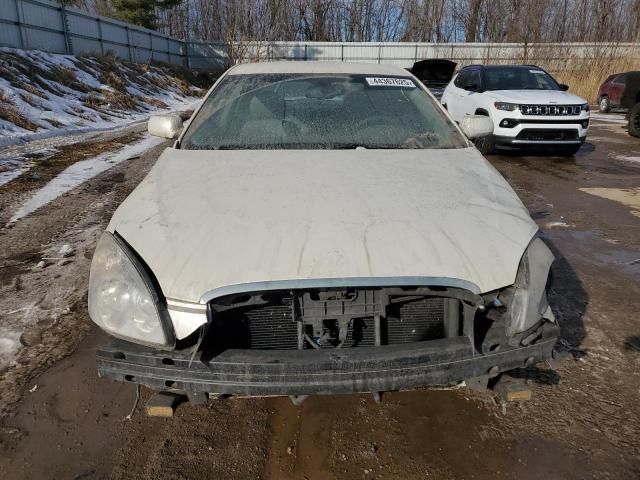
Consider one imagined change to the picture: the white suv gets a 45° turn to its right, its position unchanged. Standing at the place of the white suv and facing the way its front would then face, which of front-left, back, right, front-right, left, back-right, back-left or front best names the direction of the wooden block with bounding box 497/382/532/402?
front

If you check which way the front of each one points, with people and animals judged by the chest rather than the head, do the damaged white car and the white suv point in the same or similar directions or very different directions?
same or similar directions

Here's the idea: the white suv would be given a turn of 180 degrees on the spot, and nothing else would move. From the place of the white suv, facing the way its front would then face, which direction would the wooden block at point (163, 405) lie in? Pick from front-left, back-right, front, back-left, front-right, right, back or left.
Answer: back-left

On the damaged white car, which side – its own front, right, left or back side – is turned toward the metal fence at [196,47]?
back

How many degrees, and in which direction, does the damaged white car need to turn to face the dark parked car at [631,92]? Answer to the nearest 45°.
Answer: approximately 135° to its left

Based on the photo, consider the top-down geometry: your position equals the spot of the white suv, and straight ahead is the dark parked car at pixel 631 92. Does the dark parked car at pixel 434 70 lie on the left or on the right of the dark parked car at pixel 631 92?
left

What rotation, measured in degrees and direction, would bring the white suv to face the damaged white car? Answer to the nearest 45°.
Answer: approximately 45° to its right

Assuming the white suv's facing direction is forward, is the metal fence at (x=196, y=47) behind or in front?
behind

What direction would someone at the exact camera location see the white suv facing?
facing the viewer and to the right of the viewer

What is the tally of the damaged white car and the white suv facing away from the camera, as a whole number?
0

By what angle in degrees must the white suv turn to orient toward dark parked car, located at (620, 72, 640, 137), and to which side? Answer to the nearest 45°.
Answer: approximately 135° to its left

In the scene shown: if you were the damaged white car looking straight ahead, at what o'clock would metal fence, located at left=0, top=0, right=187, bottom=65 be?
The metal fence is roughly at 5 o'clock from the damaged white car.

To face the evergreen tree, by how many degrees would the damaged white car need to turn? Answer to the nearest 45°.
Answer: approximately 180°

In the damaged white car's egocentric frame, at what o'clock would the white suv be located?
The white suv is roughly at 7 o'clock from the damaged white car.

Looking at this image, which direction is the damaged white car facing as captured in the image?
toward the camera
